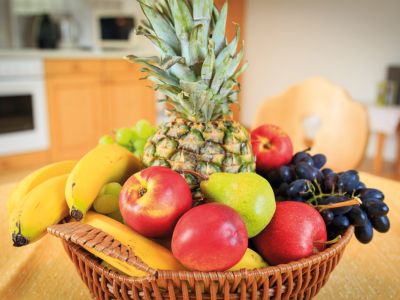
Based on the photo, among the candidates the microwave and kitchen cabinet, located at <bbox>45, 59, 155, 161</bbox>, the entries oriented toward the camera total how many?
2

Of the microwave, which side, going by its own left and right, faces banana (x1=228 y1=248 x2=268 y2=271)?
front

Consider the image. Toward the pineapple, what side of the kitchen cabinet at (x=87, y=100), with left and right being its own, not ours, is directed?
front

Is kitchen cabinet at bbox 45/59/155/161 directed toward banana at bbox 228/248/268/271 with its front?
yes

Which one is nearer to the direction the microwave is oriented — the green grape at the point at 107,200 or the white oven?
the green grape

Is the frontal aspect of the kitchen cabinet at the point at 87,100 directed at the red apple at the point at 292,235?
yes

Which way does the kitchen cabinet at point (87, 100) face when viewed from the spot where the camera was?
facing the viewer

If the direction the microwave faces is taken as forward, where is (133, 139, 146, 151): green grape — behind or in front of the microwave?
in front

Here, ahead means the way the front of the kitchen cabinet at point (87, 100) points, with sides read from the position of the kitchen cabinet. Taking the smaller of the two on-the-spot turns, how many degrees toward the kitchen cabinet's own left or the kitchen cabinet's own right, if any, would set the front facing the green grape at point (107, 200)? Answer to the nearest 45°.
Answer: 0° — it already faces it

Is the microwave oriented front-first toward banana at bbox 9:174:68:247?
yes

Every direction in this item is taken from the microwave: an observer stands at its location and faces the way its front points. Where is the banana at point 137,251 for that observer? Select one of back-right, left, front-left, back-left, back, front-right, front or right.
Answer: front

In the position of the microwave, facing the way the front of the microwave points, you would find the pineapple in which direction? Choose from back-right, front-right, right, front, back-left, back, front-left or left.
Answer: front

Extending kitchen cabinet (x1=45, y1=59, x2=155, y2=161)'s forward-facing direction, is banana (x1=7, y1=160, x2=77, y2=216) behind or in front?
in front

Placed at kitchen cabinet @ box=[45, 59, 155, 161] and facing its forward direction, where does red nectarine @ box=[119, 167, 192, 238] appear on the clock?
The red nectarine is roughly at 12 o'clock from the kitchen cabinet.

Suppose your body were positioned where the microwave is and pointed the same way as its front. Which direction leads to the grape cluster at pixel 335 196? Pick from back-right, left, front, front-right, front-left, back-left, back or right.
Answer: front

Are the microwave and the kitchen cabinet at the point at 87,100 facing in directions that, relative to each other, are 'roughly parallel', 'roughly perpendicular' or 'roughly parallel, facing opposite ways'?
roughly parallel

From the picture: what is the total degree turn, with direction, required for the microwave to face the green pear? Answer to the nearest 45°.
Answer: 0° — it already faces it

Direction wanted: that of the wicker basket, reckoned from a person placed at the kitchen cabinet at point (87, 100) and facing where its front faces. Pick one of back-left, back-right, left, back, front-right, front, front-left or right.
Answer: front

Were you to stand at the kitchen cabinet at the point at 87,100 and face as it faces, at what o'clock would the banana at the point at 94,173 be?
The banana is roughly at 12 o'clock from the kitchen cabinet.
